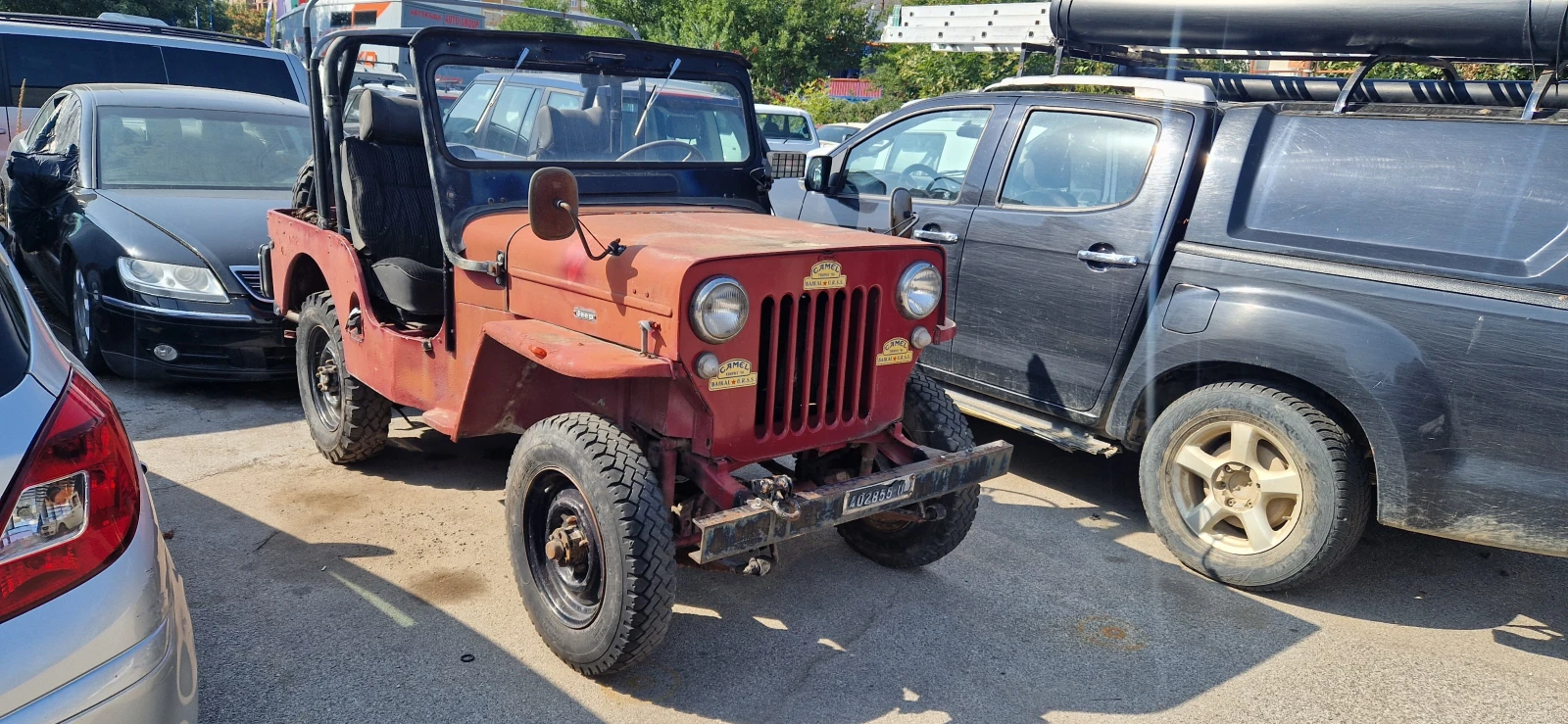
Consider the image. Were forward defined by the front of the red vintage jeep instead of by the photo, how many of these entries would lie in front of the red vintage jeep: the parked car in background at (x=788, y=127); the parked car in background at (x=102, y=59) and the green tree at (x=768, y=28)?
0

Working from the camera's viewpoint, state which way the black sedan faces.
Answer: facing the viewer and to the right of the viewer

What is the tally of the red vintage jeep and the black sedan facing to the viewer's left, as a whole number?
0

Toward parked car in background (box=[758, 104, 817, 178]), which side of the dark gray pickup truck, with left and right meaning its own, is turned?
front

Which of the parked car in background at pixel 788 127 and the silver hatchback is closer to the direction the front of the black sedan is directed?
the silver hatchback

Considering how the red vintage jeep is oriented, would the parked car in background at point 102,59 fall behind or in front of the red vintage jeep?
behind

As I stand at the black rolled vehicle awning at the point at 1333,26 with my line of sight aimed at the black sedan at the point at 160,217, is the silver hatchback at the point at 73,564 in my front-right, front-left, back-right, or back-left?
front-left

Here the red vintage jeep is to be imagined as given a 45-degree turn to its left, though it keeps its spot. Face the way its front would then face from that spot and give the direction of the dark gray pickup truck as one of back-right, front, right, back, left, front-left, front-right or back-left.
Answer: front

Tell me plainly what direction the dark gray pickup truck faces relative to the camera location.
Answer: facing away from the viewer and to the left of the viewer

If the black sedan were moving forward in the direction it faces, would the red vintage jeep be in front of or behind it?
in front

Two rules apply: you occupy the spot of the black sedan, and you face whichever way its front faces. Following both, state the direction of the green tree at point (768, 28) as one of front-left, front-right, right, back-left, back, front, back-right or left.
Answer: left

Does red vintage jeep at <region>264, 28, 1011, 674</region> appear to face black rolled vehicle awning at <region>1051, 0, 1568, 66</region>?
no

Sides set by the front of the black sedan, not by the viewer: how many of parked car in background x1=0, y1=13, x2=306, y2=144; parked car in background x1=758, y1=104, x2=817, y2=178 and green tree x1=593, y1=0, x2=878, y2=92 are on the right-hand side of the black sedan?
0

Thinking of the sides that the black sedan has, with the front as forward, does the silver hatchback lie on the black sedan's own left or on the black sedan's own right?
on the black sedan's own right

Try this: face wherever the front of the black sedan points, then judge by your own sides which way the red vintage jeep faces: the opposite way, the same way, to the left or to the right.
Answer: the same way

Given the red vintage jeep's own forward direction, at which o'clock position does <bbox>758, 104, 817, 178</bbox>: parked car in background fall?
The parked car in background is roughly at 8 o'clock from the red vintage jeep.

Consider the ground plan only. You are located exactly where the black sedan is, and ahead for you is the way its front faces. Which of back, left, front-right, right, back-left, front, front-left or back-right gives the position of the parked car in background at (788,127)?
left

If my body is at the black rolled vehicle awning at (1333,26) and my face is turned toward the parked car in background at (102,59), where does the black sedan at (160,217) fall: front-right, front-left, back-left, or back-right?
front-left

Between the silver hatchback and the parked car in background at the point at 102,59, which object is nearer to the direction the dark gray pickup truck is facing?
the parked car in background
